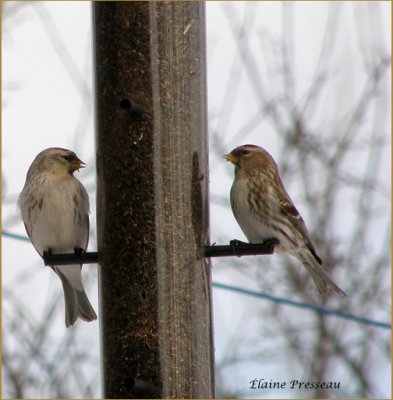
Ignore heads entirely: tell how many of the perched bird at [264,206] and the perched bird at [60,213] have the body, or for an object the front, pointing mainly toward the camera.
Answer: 1

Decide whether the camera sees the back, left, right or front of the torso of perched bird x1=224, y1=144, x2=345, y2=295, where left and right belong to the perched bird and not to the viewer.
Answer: left

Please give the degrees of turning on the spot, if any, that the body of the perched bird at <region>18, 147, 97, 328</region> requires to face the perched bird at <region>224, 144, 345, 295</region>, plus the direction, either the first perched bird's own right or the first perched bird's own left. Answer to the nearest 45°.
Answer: approximately 90° to the first perched bird's own left

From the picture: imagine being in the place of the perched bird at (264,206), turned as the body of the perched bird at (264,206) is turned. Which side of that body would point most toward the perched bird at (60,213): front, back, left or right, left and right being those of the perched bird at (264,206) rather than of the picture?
front

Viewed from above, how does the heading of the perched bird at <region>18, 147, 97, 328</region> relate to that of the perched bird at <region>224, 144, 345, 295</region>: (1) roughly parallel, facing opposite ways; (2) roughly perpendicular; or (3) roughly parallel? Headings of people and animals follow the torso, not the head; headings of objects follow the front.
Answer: roughly perpendicular

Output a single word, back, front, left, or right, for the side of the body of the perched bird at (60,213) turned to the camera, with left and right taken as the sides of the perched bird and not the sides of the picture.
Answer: front

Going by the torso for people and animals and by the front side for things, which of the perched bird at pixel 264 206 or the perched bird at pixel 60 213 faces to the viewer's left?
the perched bird at pixel 264 206
